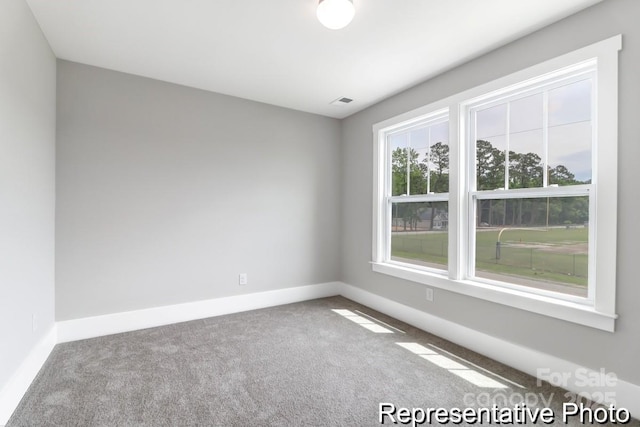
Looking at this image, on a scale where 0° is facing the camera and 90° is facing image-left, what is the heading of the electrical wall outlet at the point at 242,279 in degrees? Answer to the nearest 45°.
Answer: approximately 0°

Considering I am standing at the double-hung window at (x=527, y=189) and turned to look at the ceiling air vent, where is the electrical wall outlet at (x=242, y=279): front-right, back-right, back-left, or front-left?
front-left

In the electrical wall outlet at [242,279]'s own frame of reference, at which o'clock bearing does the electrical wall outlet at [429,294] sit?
the electrical wall outlet at [429,294] is roughly at 10 o'clock from the electrical wall outlet at [242,279].

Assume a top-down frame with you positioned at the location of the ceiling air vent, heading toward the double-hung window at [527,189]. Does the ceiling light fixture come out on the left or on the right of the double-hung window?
right

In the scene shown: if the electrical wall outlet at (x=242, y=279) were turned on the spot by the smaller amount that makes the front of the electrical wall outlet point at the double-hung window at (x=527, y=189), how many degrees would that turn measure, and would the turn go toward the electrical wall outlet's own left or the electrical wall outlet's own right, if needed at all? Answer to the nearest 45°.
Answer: approximately 45° to the electrical wall outlet's own left

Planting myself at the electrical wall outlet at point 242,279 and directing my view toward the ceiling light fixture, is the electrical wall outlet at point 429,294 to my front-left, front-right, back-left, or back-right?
front-left
